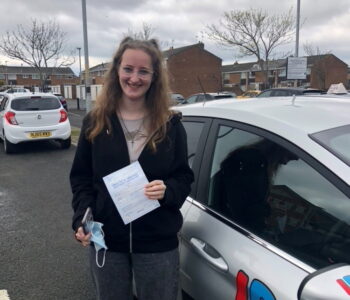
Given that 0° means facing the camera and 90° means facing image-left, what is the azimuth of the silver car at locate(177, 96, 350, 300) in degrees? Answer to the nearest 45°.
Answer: approximately 315°

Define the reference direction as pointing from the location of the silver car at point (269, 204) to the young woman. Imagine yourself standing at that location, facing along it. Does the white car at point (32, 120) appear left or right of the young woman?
right

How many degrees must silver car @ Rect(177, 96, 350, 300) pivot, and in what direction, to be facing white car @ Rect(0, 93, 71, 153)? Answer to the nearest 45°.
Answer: approximately 180°

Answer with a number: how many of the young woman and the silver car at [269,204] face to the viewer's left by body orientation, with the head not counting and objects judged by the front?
0

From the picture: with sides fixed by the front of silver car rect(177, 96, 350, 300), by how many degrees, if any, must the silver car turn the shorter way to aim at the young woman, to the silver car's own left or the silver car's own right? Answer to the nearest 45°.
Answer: approximately 135° to the silver car's own right

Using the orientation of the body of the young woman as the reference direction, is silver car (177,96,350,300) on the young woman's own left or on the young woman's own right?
on the young woman's own left

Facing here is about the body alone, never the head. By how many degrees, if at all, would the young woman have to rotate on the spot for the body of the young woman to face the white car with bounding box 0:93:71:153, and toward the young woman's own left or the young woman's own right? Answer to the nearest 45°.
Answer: approximately 180°
